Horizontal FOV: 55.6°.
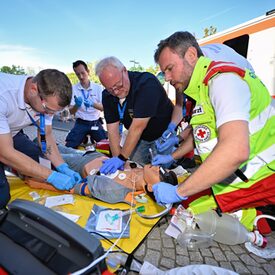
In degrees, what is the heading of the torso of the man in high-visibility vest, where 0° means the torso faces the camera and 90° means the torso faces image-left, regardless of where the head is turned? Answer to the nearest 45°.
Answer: approximately 90°

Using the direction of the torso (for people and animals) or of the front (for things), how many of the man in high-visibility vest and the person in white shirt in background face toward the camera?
1

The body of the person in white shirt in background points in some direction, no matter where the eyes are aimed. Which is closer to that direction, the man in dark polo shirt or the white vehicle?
the man in dark polo shirt

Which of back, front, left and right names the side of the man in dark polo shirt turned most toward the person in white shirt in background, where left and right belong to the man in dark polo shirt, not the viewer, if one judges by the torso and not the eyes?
right

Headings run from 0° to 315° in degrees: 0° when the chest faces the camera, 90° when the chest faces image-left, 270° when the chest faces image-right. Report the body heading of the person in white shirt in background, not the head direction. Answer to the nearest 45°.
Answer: approximately 0°

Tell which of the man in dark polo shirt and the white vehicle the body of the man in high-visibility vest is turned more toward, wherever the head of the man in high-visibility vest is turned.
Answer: the man in dark polo shirt

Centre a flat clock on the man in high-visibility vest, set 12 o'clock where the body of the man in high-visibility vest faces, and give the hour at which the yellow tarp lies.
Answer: The yellow tarp is roughly at 12 o'clock from the man in high-visibility vest.

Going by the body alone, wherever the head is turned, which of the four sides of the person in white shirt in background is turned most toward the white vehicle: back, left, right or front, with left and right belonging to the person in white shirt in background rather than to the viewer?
left

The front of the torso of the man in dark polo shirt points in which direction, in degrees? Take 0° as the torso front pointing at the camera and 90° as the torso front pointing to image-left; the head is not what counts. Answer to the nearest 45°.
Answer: approximately 45°
